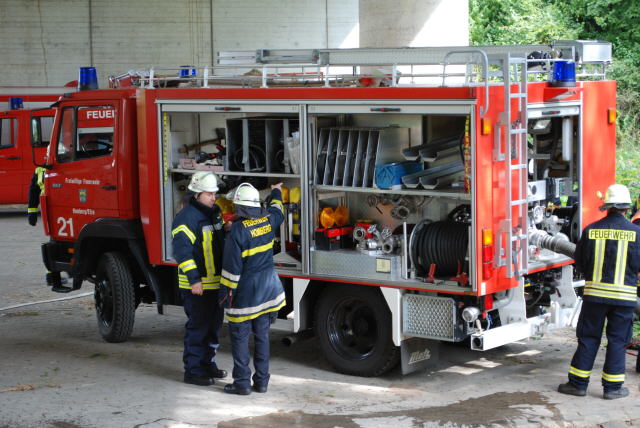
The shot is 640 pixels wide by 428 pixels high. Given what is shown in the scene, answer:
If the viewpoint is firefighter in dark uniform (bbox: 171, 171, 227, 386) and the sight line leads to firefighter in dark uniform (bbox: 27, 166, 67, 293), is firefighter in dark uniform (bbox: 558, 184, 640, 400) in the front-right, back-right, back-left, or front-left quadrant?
back-right

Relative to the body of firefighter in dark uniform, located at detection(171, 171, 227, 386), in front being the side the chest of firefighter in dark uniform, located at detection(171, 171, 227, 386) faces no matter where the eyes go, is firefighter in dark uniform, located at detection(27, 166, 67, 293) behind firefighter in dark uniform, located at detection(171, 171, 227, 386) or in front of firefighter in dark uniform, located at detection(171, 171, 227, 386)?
behind

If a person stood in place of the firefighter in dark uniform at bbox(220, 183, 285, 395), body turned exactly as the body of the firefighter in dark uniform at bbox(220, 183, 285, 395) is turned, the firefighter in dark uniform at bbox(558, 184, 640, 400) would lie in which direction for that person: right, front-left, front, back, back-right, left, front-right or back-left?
back-right

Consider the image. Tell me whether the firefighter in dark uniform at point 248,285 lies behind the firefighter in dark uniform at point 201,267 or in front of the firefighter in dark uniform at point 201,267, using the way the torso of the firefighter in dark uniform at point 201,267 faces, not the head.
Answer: in front

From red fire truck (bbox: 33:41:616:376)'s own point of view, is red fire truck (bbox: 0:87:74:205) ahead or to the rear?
ahead

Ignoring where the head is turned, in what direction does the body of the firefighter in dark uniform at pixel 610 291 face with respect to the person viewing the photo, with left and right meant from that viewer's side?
facing away from the viewer

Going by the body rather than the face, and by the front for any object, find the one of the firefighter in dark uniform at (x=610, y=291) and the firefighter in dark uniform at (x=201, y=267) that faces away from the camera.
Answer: the firefighter in dark uniform at (x=610, y=291)

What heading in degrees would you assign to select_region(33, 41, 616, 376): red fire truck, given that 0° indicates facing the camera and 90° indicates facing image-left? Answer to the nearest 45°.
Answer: approximately 135°

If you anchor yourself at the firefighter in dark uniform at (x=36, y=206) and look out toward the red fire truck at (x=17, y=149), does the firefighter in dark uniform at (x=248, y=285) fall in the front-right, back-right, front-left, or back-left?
back-right

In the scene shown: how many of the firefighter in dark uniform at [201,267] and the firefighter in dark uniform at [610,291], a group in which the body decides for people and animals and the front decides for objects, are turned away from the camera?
1

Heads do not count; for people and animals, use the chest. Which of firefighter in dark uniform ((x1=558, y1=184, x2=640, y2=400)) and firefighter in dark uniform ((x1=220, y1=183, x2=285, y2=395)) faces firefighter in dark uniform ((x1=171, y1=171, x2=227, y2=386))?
firefighter in dark uniform ((x1=220, y1=183, x2=285, y2=395))

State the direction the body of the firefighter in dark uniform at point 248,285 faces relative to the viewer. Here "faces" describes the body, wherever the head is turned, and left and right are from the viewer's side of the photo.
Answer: facing away from the viewer and to the left of the viewer

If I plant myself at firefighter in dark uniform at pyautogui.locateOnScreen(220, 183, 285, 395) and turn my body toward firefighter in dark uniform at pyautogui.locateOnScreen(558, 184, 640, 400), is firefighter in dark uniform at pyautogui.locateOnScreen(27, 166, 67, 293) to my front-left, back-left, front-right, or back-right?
back-left

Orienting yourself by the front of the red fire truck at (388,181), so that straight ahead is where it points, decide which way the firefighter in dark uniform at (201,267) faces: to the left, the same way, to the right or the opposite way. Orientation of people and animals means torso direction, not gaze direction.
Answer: the opposite way

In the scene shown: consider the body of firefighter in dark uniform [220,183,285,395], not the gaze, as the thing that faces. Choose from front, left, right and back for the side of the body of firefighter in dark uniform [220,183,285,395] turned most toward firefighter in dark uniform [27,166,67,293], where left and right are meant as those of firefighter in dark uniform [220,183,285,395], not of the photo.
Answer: front

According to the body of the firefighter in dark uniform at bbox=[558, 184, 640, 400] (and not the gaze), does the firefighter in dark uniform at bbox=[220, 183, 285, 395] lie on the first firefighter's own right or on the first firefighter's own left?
on the first firefighter's own left

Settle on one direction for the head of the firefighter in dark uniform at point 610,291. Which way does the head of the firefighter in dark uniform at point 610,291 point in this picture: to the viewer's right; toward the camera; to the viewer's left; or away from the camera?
away from the camera

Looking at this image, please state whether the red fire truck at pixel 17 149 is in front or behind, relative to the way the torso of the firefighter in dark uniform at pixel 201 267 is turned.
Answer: behind
